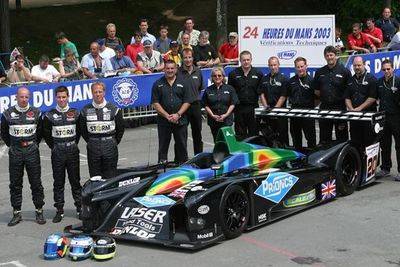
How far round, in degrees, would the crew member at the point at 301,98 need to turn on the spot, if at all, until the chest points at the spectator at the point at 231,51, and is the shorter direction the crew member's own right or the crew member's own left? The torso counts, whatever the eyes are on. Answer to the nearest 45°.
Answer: approximately 180°

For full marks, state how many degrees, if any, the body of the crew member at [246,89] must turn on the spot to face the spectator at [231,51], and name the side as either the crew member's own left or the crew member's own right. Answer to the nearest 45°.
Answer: approximately 180°

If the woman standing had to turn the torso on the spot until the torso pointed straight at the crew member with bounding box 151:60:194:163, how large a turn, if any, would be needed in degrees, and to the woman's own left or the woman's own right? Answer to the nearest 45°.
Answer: approximately 90° to the woman's own right

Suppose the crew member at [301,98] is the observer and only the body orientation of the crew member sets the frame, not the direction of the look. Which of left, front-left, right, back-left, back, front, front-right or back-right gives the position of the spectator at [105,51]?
back-right

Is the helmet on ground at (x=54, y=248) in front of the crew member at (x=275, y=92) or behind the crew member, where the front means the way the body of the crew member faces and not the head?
in front

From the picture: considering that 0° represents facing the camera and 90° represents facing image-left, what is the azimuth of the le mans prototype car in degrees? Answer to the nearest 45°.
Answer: approximately 45°

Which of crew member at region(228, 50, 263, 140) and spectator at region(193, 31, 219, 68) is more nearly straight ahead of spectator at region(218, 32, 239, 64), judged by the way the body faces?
the crew member
